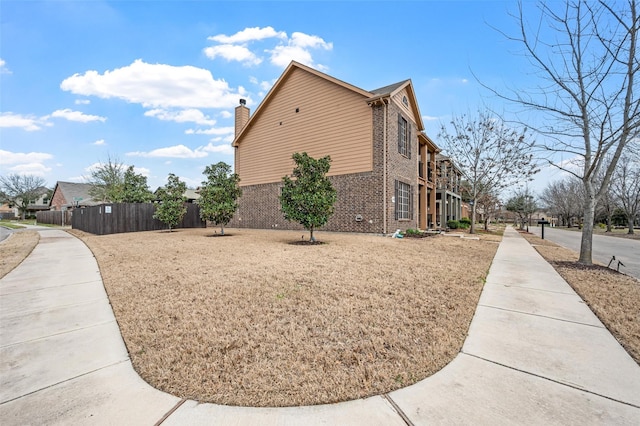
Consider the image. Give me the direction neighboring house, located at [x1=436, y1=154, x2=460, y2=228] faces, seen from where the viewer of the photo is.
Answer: facing to the right of the viewer

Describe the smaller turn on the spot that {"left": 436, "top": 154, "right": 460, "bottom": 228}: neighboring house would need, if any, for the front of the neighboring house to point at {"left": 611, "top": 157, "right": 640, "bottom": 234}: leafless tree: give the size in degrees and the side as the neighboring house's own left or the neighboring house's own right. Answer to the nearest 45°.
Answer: approximately 45° to the neighboring house's own left

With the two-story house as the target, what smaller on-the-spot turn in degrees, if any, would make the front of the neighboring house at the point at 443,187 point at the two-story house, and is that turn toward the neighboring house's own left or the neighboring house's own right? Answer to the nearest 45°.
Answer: approximately 90° to the neighboring house's own right

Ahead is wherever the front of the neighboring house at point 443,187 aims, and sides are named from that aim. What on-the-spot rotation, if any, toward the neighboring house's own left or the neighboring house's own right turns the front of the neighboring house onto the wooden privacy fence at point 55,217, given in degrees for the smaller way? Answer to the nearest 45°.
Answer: approximately 180°

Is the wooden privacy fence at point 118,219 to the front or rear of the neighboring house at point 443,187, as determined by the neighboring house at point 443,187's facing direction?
to the rear

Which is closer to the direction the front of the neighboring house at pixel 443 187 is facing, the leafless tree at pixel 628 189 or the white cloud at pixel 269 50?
the leafless tree
